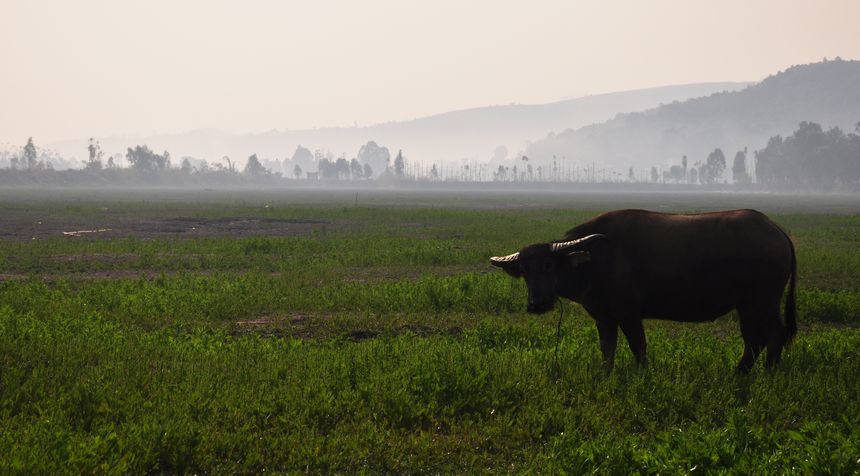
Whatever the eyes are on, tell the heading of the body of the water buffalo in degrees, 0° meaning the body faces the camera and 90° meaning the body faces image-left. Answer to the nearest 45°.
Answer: approximately 90°
